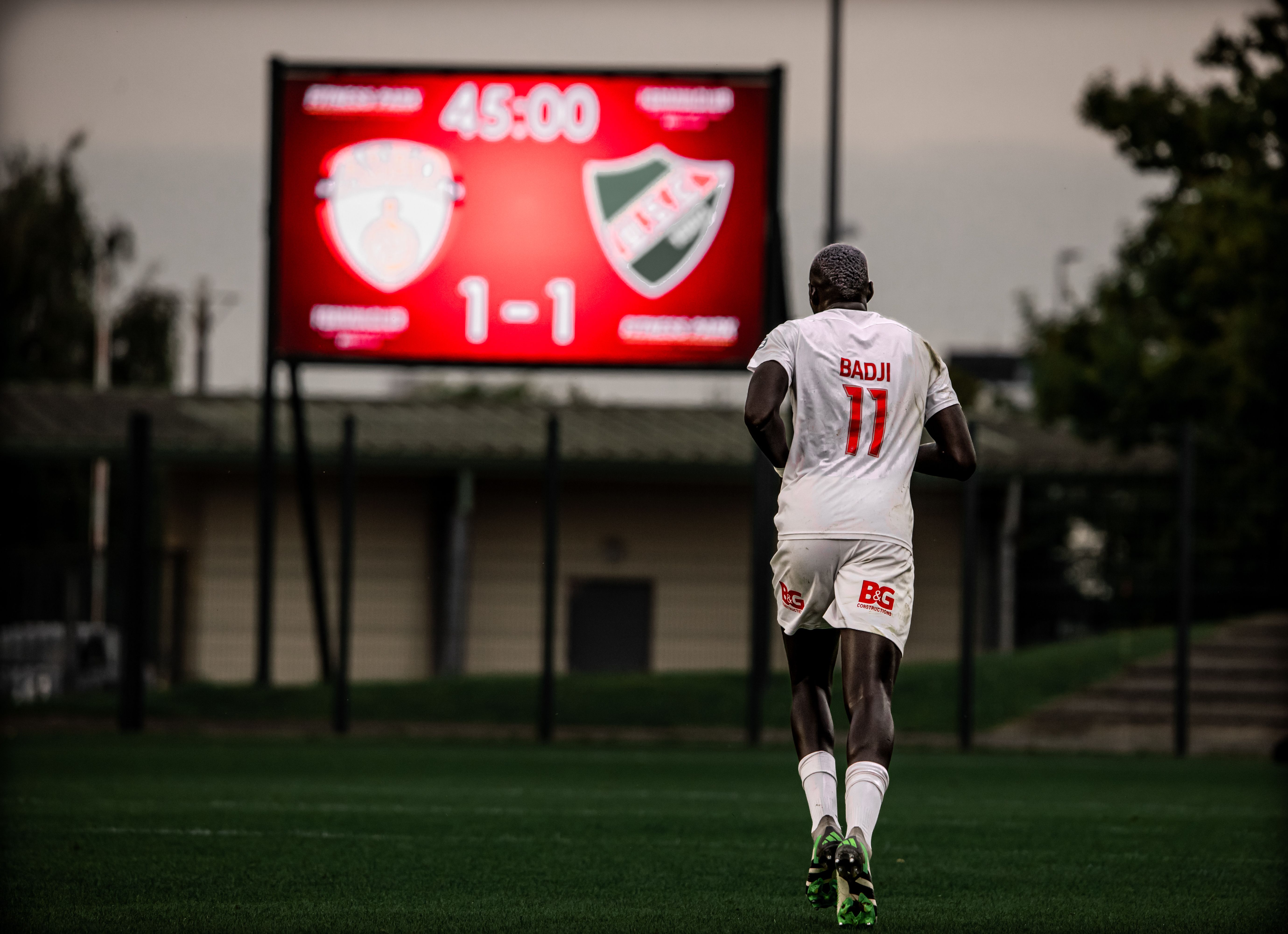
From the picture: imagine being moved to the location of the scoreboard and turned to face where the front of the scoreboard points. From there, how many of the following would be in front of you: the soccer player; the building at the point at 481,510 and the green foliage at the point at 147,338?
1

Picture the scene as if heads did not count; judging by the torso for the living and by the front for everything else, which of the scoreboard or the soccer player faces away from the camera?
the soccer player

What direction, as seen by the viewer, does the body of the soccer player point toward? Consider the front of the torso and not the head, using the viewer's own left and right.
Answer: facing away from the viewer

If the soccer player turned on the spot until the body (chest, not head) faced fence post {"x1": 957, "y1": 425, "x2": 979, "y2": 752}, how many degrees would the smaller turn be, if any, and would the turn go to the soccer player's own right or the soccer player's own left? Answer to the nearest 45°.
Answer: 0° — they already face it

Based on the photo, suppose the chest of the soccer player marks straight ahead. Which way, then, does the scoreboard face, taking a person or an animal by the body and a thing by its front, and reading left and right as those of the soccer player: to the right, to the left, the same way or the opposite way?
the opposite way

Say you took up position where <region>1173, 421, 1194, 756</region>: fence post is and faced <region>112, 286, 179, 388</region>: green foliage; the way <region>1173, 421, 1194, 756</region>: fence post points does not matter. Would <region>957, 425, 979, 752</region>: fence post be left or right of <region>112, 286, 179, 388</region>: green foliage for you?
left

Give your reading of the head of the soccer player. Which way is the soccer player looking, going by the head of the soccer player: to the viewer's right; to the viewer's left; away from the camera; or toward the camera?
away from the camera

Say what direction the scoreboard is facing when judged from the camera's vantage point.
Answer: facing the viewer

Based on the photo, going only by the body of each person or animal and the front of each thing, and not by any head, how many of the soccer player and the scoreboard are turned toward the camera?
1

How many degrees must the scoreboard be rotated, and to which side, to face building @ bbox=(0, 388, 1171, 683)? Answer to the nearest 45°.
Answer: approximately 180°
